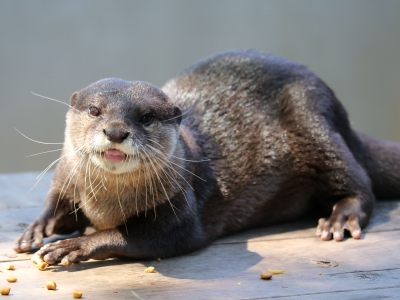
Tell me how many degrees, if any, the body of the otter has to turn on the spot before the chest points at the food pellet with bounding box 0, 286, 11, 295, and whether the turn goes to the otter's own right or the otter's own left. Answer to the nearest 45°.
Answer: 0° — it already faces it

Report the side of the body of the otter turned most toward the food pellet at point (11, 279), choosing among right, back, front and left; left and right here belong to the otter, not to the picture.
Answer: front

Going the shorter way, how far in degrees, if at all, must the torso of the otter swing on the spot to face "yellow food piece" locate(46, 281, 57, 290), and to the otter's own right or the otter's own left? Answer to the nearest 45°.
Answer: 0° — it already faces it

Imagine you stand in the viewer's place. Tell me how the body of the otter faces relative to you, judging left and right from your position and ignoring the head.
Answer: facing the viewer and to the left of the viewer

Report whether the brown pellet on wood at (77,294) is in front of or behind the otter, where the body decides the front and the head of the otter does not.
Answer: in front

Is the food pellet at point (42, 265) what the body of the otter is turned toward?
yes

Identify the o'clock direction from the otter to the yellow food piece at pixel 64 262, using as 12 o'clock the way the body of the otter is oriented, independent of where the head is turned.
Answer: The yellow food piece is roughly at 12 o'clock from the otter.

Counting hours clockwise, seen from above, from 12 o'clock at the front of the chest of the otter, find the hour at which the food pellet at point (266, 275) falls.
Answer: The food pellet is roughly at 10 o'clock from the otter.
